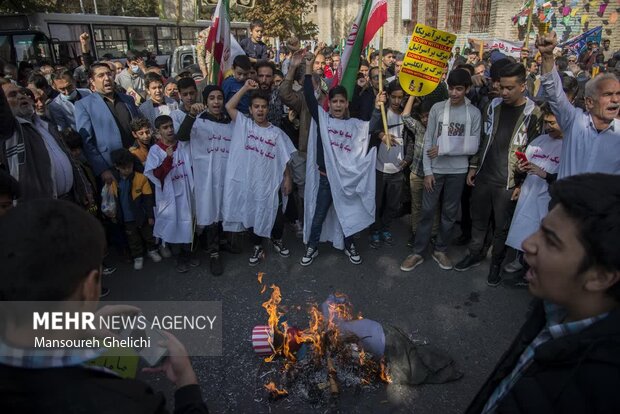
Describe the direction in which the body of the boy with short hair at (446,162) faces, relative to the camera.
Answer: toward the camera

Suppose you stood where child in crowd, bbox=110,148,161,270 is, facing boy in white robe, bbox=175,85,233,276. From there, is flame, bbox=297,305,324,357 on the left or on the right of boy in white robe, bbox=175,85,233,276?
right

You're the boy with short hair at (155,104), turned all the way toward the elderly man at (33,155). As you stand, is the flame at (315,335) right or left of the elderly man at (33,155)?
left

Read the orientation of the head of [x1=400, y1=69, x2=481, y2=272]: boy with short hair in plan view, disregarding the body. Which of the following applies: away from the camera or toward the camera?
toward the camera

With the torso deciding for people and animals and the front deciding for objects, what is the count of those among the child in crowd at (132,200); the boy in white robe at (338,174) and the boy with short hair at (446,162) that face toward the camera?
3

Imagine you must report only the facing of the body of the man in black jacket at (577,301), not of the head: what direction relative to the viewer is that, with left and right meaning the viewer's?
facing to the left of the viewer

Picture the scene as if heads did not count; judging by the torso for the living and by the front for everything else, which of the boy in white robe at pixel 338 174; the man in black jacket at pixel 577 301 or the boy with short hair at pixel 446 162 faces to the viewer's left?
the man in black jacket

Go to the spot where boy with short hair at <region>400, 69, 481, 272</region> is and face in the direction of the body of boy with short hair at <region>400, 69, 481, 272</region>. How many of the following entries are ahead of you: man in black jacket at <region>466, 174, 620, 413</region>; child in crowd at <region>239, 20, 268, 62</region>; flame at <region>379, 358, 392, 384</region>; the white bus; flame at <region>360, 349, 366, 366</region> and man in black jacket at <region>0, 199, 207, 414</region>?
4

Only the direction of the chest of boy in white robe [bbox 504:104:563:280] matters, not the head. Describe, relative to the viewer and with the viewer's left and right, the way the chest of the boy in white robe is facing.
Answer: facing the viewer and to the left of the viewer

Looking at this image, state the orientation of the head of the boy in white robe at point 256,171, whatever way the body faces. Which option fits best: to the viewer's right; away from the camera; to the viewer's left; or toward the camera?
toward the camera

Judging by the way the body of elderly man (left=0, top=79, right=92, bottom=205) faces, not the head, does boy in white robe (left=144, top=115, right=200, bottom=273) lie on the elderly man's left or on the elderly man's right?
on the elderly man's left

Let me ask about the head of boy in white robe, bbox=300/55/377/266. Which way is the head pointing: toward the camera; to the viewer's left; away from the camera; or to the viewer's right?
toward the camera

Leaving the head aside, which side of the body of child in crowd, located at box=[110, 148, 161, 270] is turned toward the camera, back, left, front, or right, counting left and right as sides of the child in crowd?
front

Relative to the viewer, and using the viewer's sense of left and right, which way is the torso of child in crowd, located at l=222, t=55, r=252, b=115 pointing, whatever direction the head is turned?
facing the viewer

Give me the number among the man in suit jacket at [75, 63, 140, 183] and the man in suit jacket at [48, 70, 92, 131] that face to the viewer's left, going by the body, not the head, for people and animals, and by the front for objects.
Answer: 0
